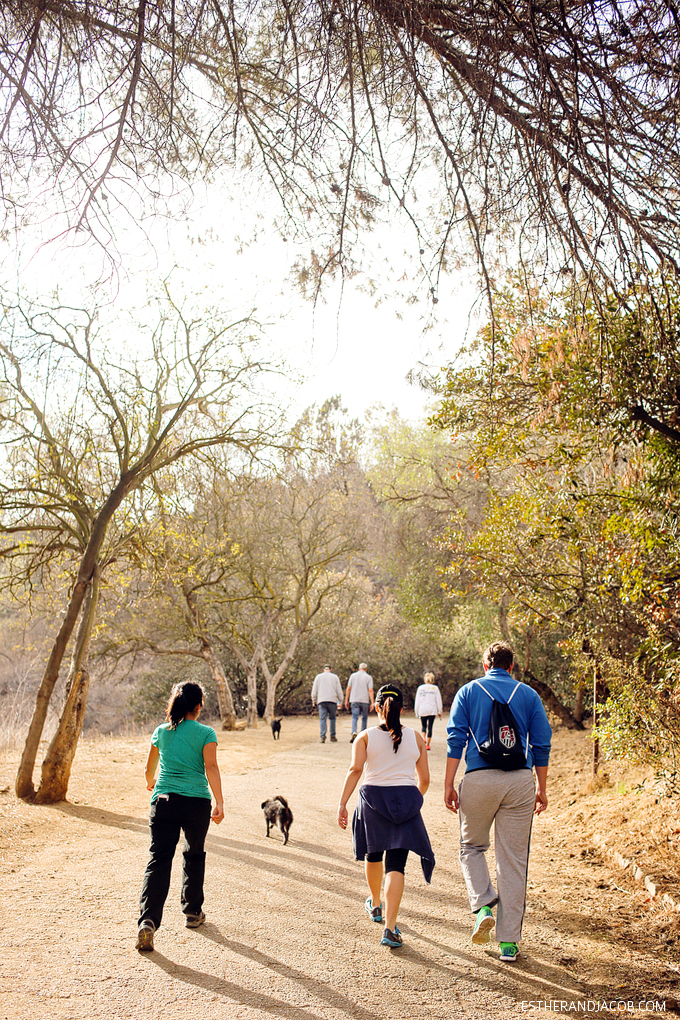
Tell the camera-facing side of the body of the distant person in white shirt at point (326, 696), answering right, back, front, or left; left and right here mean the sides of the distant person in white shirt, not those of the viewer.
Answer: back

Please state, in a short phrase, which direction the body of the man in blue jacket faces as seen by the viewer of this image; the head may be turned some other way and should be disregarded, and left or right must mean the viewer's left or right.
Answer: facing away from the viewer

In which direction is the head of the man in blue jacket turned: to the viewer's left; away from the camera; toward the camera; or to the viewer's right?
away from the camera

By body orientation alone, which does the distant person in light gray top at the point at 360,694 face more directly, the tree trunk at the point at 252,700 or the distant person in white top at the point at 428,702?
the tree trunk

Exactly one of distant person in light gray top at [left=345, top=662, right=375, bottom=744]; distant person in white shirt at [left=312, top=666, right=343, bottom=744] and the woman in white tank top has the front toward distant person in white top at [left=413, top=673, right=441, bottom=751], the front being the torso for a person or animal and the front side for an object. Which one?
the woman in white tank top

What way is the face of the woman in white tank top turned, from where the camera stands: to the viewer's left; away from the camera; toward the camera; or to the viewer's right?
away from the camera

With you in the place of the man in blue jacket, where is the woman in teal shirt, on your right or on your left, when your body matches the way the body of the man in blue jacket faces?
on your left

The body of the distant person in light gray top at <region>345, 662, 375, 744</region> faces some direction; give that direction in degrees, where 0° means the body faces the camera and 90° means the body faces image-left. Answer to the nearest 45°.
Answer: approximately 180°

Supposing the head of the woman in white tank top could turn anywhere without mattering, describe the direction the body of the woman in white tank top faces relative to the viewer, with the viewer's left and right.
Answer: facing away from the viewer

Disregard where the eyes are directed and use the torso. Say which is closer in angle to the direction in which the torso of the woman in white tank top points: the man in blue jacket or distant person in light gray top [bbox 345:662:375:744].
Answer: the distant person in light gray top

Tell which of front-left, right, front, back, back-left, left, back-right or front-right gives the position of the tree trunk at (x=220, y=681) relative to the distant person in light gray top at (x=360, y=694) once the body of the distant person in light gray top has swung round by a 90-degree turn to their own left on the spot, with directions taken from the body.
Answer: front-right

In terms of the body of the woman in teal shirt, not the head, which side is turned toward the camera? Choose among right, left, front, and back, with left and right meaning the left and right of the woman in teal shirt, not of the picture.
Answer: back

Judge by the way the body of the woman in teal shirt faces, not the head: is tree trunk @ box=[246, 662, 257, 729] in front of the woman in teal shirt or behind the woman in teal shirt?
in front

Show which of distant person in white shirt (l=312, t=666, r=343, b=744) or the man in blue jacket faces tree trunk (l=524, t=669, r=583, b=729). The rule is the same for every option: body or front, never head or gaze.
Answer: the man in blue jacket
